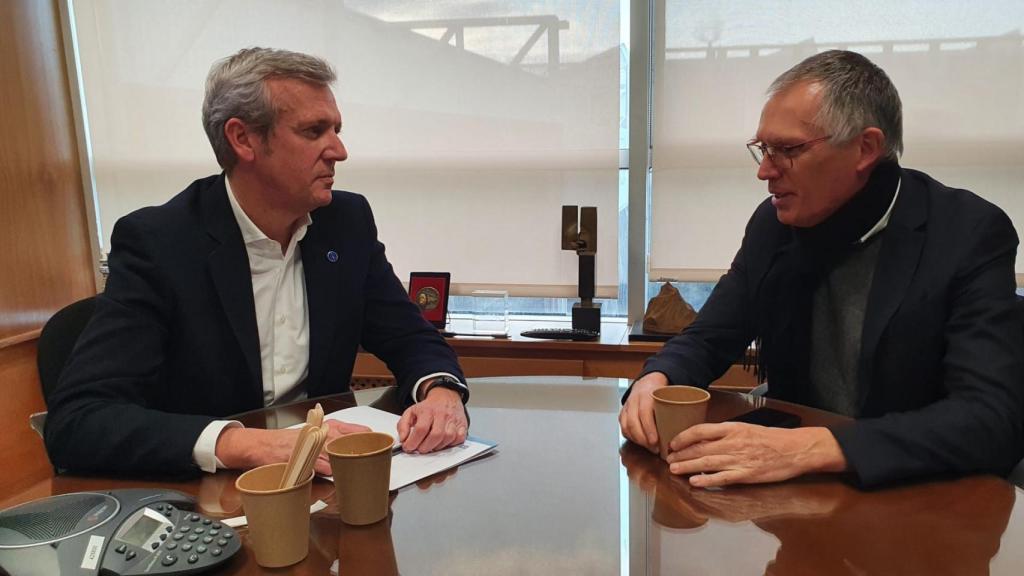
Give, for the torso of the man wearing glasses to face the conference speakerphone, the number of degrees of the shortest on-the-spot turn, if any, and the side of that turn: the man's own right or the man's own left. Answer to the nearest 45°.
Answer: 0° — they already face it

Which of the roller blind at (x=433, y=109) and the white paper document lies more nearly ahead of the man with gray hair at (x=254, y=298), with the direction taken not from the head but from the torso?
the white paper document

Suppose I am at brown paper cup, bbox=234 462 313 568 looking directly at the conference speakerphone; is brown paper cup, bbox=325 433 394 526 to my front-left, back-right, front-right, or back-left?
back-right

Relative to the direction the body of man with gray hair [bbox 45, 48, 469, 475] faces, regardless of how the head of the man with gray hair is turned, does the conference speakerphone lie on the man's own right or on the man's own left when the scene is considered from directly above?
on the man's own right

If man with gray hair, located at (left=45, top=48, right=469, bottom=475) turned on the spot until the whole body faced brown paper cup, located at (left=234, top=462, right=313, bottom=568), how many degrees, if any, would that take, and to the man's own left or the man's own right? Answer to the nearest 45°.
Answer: approximately 45° to the man's own right

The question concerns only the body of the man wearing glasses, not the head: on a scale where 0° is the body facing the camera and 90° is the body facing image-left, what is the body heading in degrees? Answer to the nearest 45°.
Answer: approximately 45°

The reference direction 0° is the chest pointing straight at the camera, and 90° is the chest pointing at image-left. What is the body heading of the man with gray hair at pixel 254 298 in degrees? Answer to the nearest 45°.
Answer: approximately 315°

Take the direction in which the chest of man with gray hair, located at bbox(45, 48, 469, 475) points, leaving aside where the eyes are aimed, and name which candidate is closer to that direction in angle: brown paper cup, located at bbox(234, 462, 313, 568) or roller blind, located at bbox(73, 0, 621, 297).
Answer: the brown paper cup

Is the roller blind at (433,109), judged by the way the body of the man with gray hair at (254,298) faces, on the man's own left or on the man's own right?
on the man's own left

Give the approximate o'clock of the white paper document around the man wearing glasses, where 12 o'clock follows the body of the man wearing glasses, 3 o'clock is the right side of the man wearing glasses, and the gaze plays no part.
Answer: The white paper document is roughly at 12 o'clock from the man wearing glasses.
